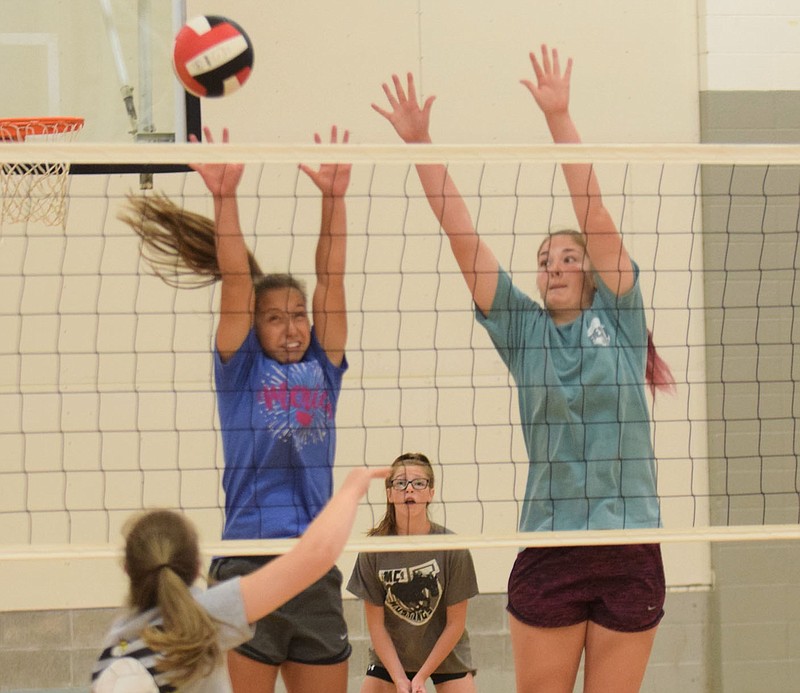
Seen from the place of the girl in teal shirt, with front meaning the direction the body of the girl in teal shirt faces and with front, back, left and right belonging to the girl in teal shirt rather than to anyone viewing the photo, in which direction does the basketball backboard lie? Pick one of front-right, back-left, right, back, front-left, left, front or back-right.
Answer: back-right

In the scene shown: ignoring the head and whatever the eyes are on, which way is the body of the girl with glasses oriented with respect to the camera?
toward the camera

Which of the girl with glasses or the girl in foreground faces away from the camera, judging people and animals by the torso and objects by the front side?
the girl in foreground

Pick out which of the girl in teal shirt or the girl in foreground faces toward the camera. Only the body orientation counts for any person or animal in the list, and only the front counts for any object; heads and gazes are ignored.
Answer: the girl in teal shirt

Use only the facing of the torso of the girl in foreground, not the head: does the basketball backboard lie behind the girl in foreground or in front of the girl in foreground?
in front

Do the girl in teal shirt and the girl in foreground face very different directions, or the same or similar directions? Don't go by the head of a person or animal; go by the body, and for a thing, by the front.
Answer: very different directions

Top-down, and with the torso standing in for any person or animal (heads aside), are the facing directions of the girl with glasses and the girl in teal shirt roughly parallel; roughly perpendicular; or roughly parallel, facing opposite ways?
roughly parallel

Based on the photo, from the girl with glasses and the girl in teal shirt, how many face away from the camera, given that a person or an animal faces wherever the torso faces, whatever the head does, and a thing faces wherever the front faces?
0

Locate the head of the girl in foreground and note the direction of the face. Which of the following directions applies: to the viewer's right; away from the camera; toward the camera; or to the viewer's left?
away from the camera

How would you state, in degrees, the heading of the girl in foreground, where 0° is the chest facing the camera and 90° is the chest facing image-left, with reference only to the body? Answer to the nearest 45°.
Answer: approximately 180°

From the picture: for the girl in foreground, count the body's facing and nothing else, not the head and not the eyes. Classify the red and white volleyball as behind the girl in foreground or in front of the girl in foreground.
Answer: in front

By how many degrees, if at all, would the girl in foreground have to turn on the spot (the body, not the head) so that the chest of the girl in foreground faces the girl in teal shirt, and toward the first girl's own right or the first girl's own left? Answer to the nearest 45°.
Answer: approximately 45° to the first girl's own right

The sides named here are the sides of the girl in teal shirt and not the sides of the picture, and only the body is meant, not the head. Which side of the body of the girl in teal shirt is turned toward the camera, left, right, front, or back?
front
